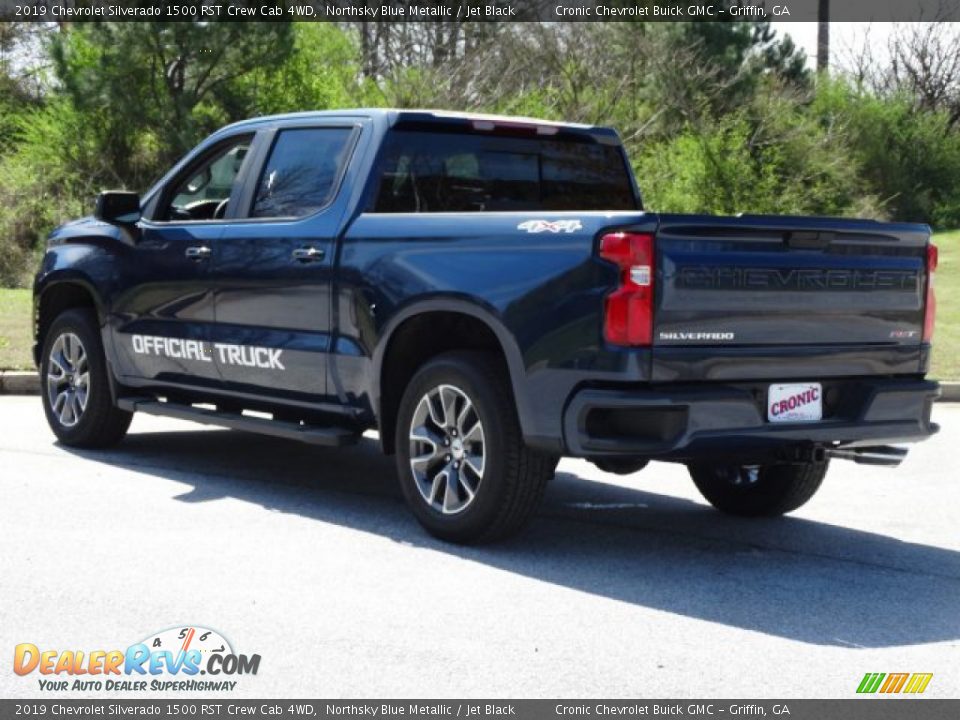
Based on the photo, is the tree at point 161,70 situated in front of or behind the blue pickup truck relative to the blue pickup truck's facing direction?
in front

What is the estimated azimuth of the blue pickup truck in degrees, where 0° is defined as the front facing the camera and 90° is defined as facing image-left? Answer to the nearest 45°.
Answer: approximately 135°

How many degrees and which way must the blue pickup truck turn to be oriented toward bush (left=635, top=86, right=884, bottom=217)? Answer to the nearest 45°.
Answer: approximately 45° to its right
